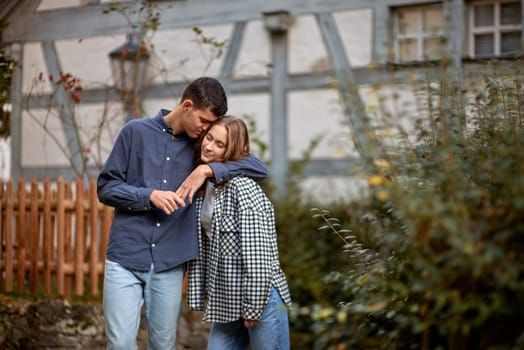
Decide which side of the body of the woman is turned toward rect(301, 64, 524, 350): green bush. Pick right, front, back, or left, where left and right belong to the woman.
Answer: left

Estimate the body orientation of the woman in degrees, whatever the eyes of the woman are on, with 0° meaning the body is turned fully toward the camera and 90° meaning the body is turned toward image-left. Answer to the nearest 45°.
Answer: approximately 45°

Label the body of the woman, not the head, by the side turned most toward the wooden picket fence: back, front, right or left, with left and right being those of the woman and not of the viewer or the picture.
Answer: right
